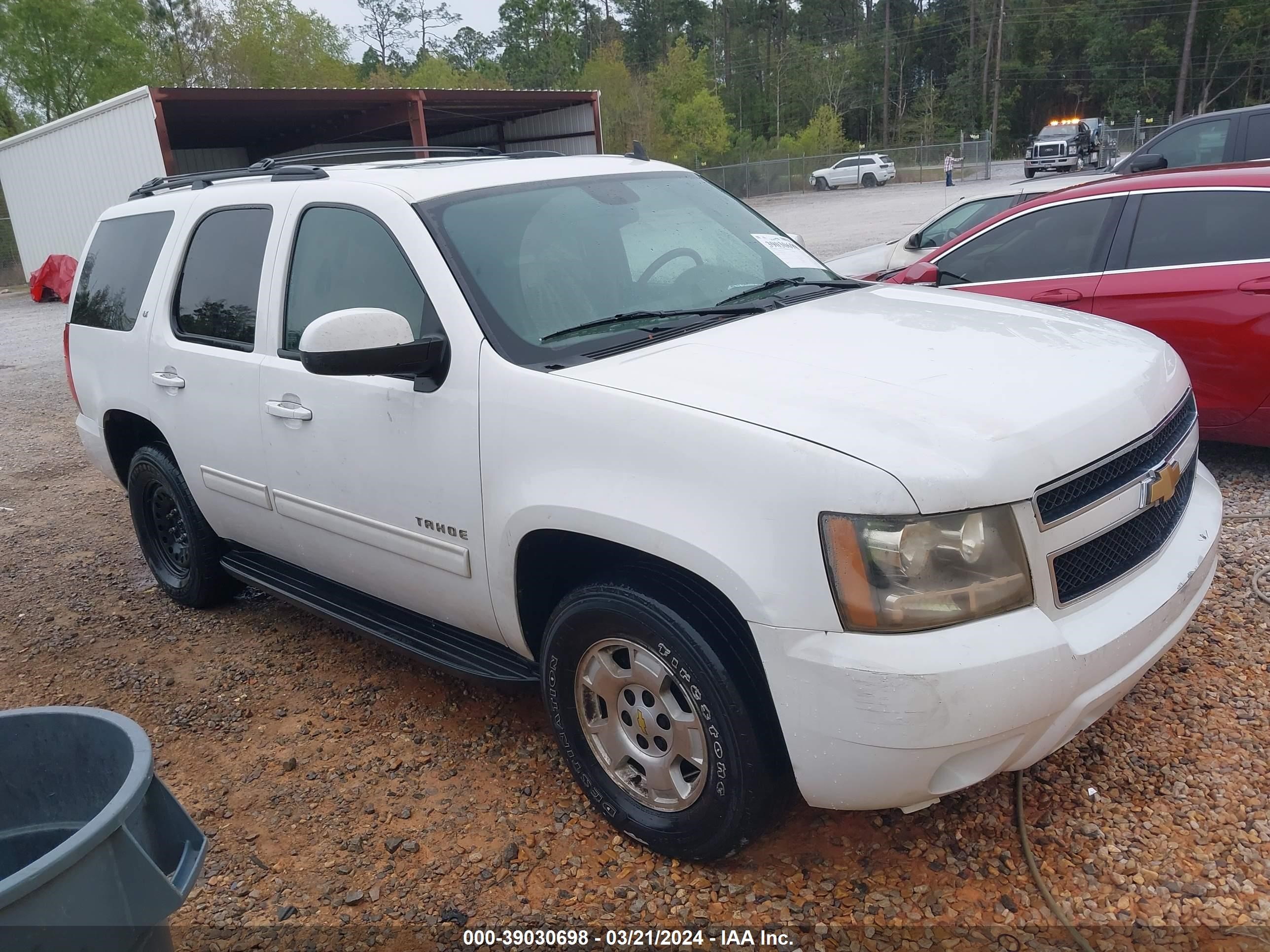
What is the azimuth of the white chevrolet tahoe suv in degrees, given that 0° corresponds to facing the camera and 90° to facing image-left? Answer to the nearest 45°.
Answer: approximately 315°

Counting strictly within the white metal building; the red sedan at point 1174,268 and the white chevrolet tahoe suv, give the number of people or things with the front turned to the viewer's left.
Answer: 1

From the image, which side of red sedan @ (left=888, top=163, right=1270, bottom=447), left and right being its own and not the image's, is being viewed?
left

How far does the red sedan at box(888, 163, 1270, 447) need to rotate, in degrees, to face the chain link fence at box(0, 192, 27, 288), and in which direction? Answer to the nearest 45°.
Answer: approximately 45° to its right

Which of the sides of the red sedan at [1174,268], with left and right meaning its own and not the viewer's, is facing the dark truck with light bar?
right

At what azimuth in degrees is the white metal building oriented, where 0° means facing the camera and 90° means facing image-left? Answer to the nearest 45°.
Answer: approximately 315°

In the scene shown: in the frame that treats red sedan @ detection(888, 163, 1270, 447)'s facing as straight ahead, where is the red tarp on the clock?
The red tarp is roughly at 1 o'clock from the red sedan.

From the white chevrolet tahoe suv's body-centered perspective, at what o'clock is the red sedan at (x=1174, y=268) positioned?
The red sedan is roughly at 9 o'clock from the white chevrolet tahoe suv.

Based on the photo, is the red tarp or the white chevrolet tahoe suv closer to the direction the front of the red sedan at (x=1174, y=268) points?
the red tarp

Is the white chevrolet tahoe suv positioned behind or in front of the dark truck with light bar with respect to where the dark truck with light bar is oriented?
in front

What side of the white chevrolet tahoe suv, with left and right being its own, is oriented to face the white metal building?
back

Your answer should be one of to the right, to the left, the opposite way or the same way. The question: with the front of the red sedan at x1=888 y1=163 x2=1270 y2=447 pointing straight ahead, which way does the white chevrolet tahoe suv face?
the opposite way

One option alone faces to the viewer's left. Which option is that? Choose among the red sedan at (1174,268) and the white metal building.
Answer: the red sedan

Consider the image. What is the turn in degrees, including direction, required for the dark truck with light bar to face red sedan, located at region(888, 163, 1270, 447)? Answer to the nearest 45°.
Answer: approximately 45° to its left

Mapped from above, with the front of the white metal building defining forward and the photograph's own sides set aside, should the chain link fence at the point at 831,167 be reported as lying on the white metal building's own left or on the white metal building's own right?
on the white metal building's own left

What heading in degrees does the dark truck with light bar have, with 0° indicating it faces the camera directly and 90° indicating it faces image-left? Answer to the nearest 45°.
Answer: approximately 45°

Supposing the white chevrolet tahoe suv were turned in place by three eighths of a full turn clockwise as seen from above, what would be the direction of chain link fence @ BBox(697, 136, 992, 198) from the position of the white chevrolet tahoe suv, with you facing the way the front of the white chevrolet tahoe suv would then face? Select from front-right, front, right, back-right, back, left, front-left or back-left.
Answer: right

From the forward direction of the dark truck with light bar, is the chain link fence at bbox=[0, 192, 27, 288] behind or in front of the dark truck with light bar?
in front
